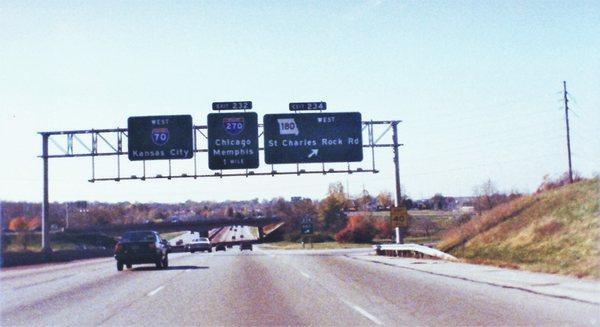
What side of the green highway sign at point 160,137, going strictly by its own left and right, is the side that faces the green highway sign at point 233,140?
left

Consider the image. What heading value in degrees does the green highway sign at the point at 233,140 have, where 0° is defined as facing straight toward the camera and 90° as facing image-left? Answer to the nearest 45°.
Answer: approximately 0°

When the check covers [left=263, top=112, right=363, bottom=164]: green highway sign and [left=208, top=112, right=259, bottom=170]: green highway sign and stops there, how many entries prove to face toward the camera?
2

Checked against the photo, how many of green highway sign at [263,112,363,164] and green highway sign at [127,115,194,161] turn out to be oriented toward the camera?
2

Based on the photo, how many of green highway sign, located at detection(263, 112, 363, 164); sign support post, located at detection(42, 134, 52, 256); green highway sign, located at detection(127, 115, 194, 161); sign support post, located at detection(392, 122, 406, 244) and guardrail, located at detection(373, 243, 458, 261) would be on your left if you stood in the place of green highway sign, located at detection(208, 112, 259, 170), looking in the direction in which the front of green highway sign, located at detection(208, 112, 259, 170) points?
3

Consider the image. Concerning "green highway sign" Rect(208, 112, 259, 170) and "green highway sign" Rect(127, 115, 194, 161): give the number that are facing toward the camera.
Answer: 2

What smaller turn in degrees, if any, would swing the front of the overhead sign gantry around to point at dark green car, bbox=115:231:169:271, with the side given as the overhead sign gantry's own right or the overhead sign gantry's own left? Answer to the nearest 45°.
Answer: approximately 45° to the overhead sign gantry's own right

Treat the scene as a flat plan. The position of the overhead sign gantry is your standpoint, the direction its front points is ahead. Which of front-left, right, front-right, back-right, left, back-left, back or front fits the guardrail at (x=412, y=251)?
left
